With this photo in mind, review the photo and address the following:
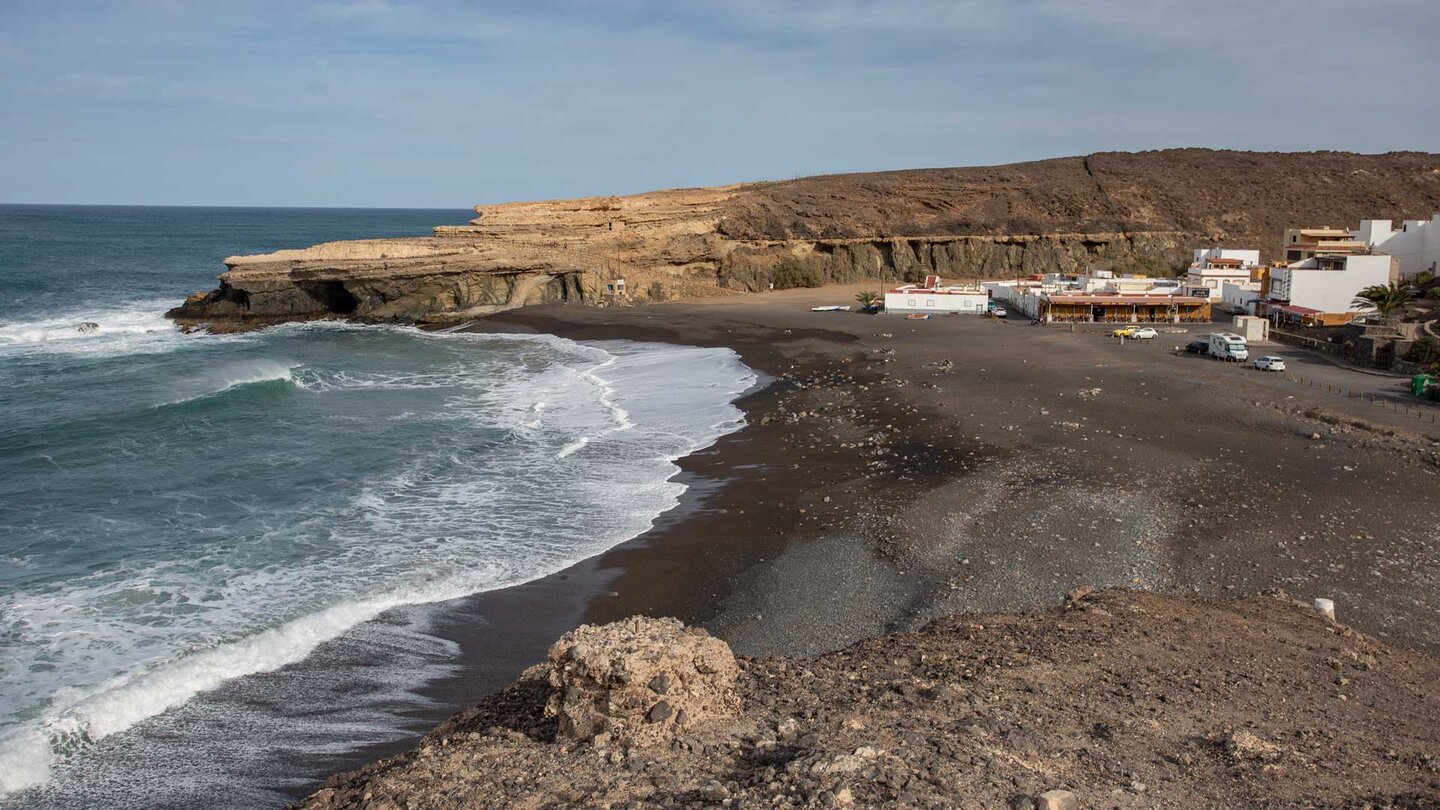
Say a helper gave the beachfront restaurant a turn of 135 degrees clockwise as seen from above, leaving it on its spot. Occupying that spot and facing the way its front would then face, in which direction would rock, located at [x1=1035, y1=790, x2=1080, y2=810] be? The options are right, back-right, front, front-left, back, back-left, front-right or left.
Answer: back-left

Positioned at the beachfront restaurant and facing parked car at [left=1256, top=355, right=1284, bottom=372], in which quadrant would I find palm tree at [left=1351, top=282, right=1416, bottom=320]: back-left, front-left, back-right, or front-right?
front-left

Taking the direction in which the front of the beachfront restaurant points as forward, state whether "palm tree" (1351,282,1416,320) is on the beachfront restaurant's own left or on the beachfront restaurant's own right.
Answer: on the beachfront restaurant's own left

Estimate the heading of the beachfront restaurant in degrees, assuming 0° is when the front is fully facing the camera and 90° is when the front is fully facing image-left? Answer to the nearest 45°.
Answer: approximately 0°

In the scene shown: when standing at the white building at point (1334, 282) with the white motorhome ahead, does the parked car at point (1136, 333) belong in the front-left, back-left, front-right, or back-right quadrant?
front-right

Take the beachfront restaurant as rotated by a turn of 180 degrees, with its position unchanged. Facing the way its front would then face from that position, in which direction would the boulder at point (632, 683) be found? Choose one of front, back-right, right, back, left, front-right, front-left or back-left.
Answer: back

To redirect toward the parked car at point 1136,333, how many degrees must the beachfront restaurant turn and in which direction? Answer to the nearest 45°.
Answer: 0° — it already faces it

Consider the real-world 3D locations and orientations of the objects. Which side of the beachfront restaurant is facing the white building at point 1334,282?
left

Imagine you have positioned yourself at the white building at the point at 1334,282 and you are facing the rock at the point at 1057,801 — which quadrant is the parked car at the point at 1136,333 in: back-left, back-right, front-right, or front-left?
front-right

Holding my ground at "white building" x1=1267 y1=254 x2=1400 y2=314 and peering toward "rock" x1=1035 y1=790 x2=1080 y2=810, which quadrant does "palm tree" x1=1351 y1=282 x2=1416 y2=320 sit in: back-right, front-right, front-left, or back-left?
front-left

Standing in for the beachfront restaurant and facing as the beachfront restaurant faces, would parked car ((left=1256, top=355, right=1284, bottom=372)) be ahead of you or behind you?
ahead
